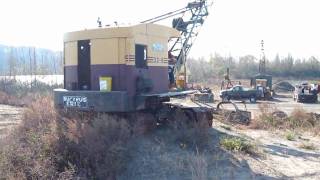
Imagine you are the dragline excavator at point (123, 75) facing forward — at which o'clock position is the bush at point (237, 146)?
The bush is roughly at 2 o'clock from the dragline excavator.

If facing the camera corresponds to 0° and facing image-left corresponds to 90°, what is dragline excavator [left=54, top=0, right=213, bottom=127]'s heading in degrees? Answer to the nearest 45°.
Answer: approximately 225°
